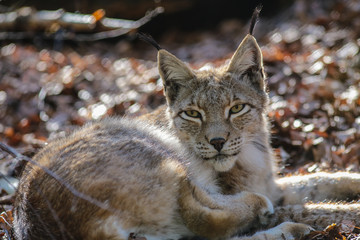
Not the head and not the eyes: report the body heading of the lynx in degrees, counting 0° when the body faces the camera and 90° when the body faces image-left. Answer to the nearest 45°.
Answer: approximately 270°
